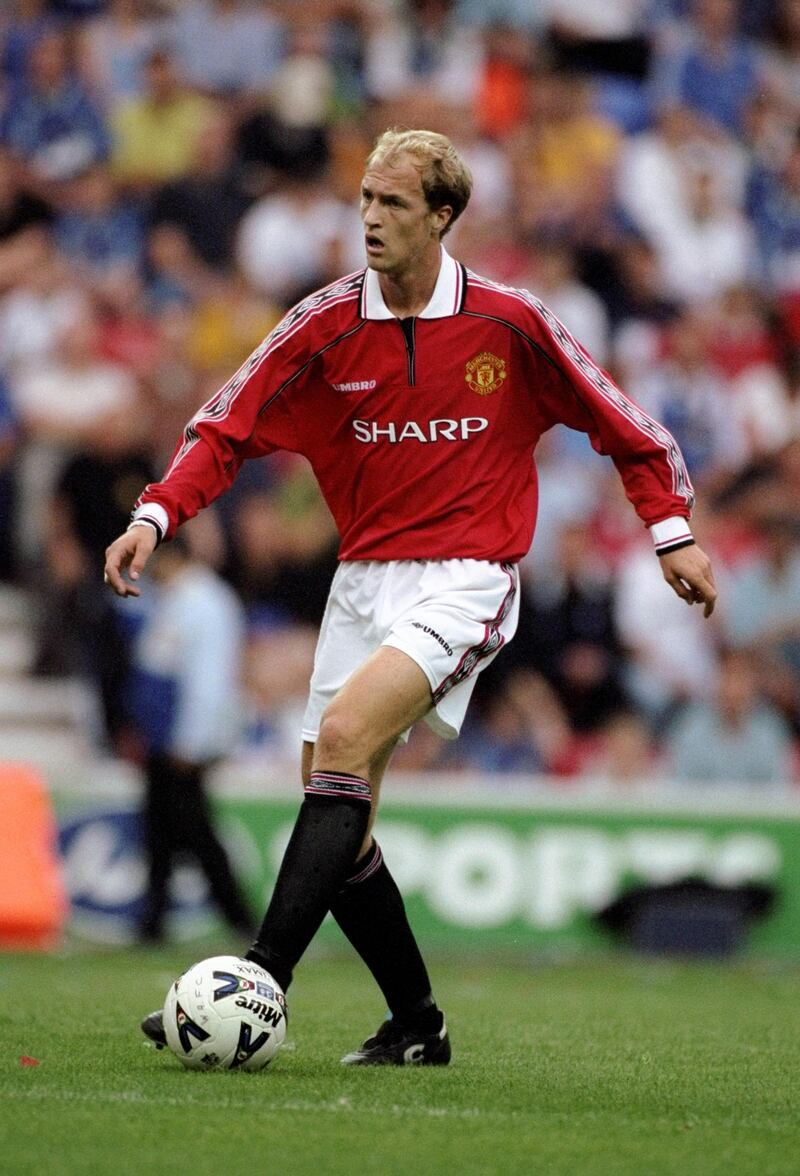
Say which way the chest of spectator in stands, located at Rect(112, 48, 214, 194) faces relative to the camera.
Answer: toward the camera

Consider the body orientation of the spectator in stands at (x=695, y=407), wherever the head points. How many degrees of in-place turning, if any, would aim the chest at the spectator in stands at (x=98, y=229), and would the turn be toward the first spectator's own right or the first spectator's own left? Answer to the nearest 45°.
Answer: approximately 90° to the first spectator's own right

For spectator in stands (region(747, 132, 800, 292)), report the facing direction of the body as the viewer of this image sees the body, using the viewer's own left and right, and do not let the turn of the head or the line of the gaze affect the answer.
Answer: facing the viewer

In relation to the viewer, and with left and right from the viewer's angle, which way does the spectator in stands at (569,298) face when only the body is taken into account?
facing the viewer

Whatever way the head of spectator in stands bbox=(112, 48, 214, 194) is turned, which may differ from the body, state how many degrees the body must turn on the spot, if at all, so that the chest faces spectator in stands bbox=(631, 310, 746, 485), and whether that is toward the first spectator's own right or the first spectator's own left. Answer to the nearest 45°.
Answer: approximately 45° to the first spectator's own left

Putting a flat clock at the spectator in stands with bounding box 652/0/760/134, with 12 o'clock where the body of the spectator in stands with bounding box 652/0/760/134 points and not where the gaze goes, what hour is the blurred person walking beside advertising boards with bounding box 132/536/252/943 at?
the blurred person walking beside advertising boards with bounding box 132/536/252/943 is roughly at 1 o'clock from the spectator in stands with bounding box 652/0/760/134.

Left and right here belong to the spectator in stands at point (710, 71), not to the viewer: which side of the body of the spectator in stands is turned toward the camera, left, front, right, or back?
front

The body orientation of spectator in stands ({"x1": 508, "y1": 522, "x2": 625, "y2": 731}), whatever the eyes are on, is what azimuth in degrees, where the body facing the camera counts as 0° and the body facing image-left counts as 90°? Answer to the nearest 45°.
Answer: approximately 0°

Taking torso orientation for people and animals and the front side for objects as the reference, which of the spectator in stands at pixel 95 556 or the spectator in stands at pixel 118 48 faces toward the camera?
the spectator in stands at pixel 118 48
